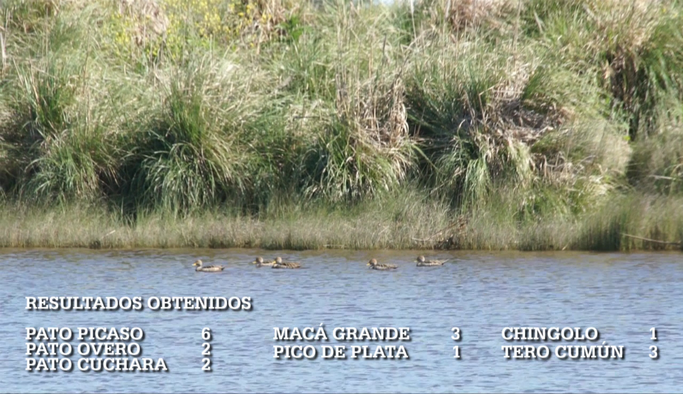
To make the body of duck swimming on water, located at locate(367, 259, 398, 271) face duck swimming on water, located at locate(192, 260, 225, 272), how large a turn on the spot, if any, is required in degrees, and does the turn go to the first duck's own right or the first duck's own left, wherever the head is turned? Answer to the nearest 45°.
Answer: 0° — it already faces it

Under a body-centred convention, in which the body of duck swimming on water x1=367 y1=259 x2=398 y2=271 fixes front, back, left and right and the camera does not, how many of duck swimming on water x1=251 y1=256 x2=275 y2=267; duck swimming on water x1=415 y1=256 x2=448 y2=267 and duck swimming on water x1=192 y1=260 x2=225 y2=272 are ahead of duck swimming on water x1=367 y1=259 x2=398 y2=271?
2

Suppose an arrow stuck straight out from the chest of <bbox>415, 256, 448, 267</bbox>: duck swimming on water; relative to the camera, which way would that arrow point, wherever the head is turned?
to the viewer's left

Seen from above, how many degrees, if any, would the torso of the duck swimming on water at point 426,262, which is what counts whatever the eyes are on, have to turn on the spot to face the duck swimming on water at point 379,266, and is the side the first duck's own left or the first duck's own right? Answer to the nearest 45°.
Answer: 0° — it already faces it

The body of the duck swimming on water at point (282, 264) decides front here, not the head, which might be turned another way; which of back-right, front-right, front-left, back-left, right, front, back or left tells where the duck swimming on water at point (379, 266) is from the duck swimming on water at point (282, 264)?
back

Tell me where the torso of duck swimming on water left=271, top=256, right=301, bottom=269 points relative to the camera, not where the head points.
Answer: to the viewer's left

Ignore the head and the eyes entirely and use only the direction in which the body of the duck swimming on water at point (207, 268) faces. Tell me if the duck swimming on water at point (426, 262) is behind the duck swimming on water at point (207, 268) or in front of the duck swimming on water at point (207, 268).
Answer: behind

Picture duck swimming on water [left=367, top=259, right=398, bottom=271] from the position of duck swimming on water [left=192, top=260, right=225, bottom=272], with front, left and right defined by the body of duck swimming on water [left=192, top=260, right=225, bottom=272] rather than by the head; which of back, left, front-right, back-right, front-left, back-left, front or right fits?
back

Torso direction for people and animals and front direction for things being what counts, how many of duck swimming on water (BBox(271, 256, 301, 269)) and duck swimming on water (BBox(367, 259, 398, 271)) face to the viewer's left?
2

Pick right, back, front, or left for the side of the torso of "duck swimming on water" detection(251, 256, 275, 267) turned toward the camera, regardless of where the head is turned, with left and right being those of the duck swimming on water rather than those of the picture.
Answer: left

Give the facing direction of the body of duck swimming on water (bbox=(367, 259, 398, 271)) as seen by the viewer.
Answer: to the viewer's left

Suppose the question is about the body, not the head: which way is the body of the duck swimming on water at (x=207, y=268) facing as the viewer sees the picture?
to the viewer's left
